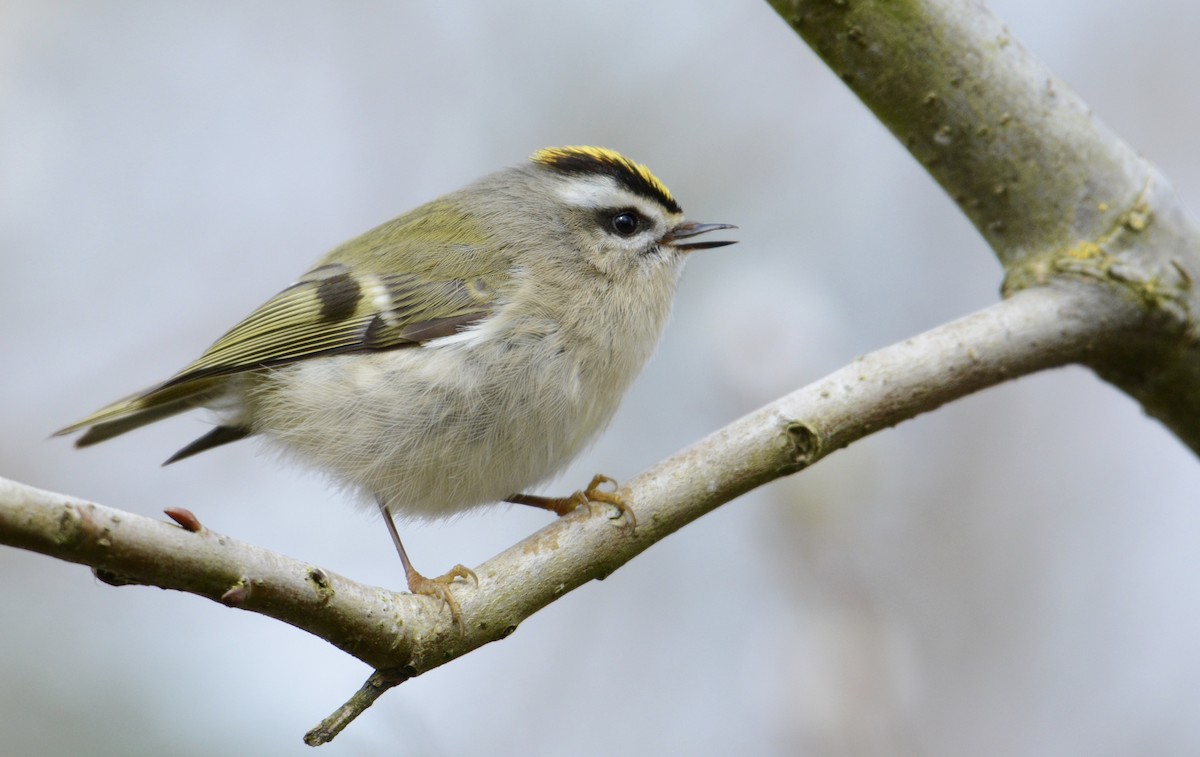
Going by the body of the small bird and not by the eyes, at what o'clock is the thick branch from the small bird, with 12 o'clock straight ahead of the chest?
The thick branch is roughly at 1 o'clock from the small bird.

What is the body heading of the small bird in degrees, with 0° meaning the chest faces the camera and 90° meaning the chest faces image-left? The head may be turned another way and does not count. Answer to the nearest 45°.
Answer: approximately 270°
